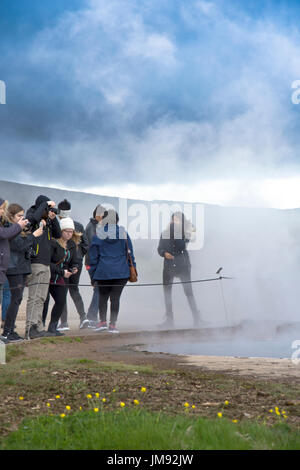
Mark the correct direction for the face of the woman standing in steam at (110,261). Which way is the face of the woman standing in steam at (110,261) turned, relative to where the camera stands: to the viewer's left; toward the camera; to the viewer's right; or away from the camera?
away from the camera

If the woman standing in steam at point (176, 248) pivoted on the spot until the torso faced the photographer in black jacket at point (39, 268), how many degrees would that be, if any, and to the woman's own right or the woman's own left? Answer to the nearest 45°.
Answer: approximately 45° to the woman's own right

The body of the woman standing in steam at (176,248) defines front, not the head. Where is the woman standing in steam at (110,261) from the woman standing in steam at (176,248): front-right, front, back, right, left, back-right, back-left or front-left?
front-right

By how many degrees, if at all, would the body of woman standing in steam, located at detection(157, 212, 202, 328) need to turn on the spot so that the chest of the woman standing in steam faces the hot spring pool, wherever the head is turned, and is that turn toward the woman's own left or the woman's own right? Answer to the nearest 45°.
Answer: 0° — they already face it

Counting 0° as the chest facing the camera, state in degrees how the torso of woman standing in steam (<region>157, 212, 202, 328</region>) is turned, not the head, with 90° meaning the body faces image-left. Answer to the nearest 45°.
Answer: approximately 0°
